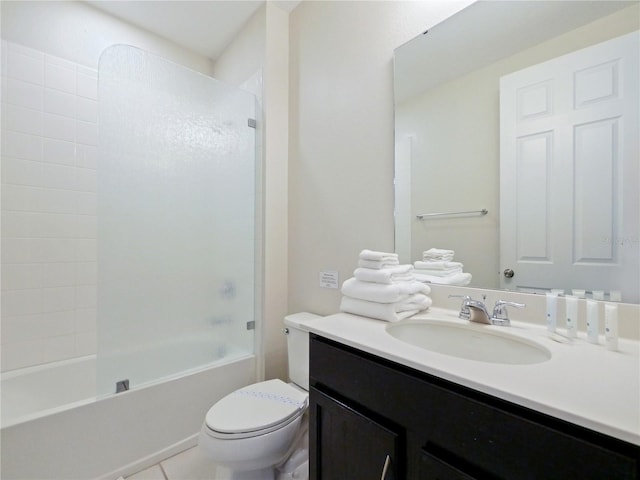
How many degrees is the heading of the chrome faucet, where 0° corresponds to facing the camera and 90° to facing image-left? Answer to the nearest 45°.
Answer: approximately 45°

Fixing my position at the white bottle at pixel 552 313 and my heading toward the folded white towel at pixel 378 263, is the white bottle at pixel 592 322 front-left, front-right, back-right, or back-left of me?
back-left

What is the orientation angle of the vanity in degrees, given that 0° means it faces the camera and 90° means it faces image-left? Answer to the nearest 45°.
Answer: approximately 45°

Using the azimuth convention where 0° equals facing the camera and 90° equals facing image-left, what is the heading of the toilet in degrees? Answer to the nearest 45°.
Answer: approximately 45°
